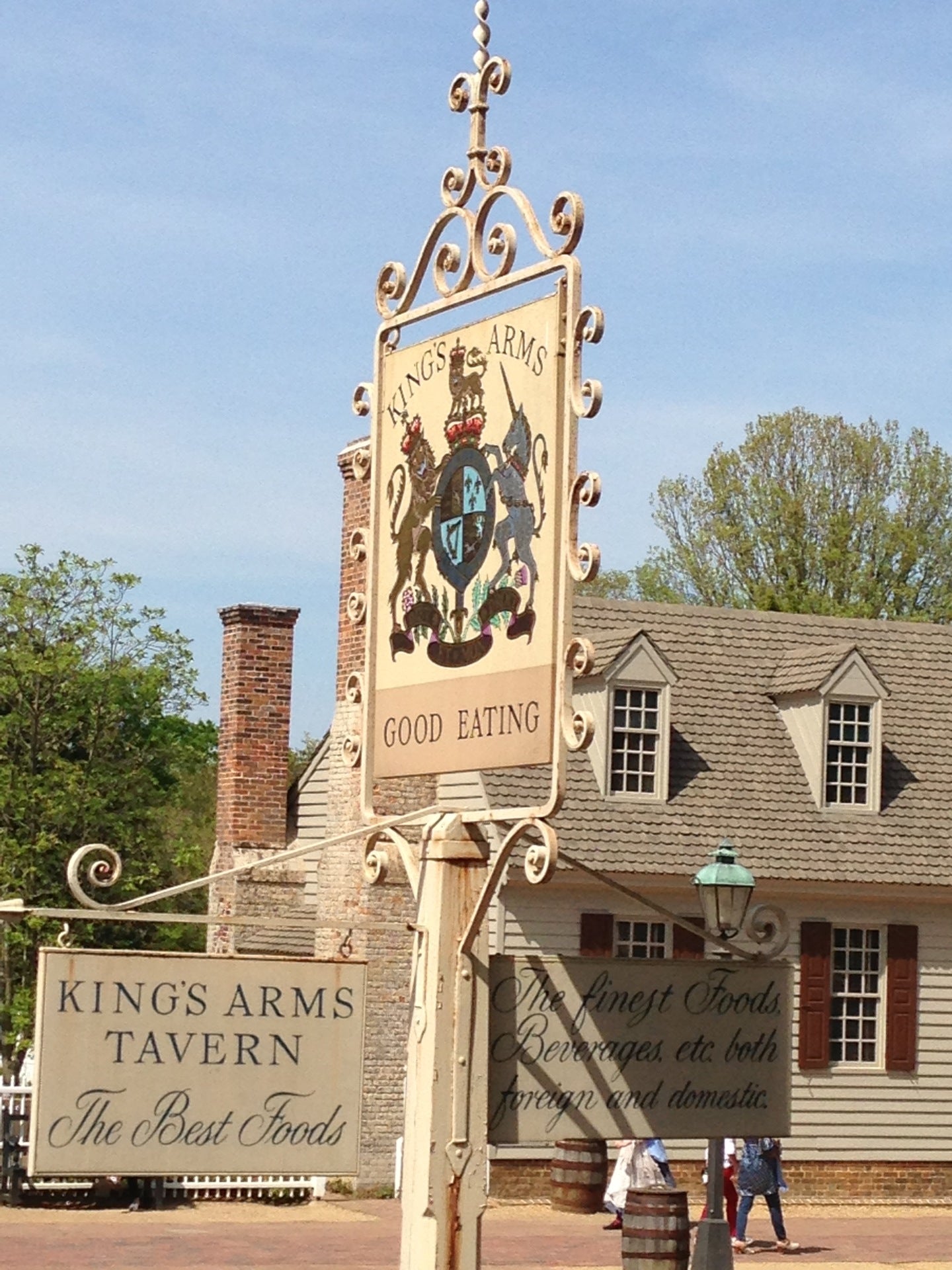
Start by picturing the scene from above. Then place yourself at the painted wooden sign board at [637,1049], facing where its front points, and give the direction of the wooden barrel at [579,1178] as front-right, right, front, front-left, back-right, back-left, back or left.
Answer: back

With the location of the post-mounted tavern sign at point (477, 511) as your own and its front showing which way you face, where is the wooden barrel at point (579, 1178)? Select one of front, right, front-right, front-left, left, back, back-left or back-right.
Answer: back-right

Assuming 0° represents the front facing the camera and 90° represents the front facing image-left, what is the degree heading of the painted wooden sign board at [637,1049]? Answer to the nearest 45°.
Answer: approximately 0°

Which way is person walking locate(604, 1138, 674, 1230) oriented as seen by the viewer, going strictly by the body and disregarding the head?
to the viewer's left
